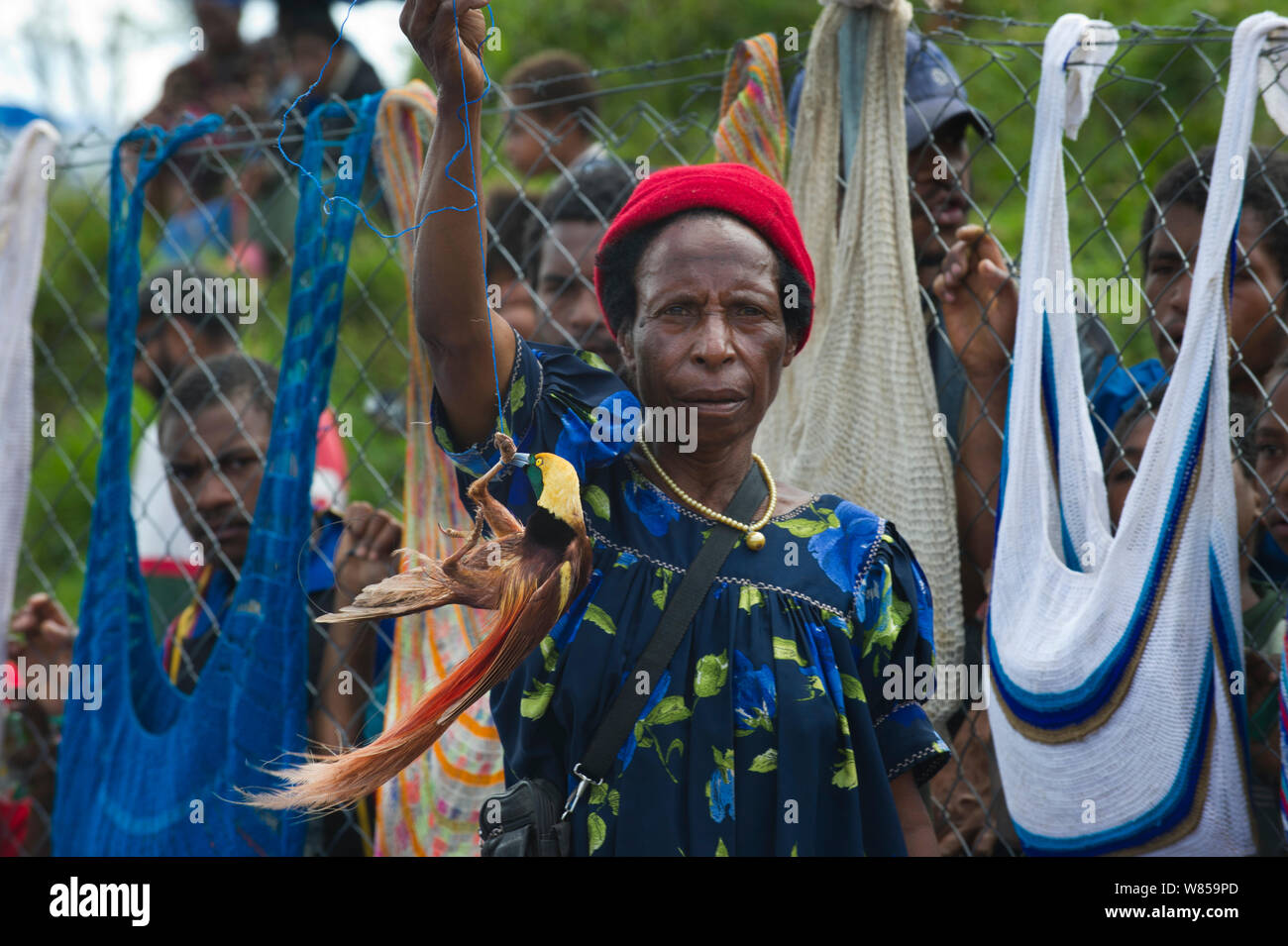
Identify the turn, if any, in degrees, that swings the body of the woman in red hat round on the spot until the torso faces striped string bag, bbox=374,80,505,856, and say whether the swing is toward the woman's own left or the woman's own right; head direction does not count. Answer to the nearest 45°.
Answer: approximately 135° to the woman's own right

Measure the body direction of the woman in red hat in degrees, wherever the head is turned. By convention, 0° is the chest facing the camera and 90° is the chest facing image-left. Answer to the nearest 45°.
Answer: approximately 0°

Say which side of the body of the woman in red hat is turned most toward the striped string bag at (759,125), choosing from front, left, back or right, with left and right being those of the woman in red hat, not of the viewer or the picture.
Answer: back

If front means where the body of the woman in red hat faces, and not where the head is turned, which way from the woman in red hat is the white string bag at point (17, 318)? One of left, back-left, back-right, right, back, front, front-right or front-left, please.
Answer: back-right

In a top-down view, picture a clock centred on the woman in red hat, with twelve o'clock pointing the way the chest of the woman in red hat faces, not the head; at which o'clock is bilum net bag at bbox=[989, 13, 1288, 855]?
The bilum net bag is roughly at 8 o'clock from the woman in red hat.

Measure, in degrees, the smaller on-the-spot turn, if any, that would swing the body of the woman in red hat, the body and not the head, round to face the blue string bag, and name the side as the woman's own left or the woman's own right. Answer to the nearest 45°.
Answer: approximately 135° to the woman's own right
